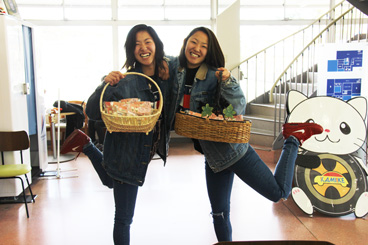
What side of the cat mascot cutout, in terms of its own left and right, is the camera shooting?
front

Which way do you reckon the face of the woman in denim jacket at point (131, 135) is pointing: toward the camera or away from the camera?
toward the camera

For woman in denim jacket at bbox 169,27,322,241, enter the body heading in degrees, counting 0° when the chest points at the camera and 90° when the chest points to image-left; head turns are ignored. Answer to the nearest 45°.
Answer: approximately 45°

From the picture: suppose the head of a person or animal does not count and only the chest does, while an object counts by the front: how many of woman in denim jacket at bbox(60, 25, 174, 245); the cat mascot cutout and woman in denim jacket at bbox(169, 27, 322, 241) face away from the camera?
0

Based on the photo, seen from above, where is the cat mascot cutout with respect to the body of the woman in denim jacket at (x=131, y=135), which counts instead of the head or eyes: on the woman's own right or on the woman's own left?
on the woman's own left

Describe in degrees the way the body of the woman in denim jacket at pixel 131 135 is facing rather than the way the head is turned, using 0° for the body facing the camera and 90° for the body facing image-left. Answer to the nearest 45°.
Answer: approximately 315°

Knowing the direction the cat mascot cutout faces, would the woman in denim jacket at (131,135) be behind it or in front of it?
in front
